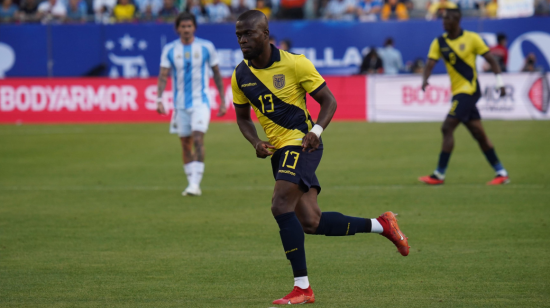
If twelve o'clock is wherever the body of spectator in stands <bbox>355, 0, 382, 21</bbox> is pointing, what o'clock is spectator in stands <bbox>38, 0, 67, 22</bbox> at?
spectator in stands <bbox>38, 0, 67, 22</bbox> is roughly at 3 o'clock from spectator in stands <bbox>355, 0, 382, 21</bbox>.

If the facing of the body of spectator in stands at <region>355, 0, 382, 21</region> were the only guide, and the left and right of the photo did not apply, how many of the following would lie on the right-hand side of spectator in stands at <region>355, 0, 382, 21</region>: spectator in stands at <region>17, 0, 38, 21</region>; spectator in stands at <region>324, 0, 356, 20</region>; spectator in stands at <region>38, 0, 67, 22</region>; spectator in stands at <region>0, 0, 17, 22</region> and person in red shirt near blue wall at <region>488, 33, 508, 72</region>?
4

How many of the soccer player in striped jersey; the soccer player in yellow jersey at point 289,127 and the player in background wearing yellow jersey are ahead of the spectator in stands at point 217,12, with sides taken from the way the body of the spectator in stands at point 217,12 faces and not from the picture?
3

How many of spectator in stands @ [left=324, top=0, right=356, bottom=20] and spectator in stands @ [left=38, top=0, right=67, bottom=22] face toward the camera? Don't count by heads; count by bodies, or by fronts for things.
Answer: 2

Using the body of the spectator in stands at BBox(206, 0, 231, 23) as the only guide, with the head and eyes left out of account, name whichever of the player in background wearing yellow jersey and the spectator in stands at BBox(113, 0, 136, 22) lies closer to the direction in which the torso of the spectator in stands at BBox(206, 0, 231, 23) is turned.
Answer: the player in background wearing yellow jersey

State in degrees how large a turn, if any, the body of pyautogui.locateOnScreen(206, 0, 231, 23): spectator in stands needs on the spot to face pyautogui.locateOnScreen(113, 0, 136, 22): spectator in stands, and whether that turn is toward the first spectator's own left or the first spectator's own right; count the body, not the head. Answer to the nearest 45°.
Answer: approximately 90° to the first spectator's own right

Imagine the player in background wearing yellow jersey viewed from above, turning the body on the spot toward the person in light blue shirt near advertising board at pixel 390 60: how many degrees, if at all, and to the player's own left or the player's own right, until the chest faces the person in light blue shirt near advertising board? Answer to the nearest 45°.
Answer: approximately 135° to the player's own right

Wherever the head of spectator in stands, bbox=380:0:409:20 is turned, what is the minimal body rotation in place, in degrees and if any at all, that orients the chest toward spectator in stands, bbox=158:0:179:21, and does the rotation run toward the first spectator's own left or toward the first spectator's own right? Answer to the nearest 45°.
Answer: approximately 90° to the first spectator's own right

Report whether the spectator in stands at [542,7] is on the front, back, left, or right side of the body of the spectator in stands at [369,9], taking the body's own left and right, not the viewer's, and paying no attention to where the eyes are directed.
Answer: left

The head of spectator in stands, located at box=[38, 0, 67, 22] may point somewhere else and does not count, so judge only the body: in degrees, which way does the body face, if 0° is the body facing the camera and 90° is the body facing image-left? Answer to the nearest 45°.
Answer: approximately 0°

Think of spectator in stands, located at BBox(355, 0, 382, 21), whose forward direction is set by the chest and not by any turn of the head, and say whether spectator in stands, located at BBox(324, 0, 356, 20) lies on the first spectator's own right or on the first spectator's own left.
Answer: on the first spectator's own right

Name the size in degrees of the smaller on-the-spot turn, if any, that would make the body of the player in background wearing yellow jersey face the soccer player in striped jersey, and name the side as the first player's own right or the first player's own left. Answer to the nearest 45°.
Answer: approximately 45° to the first player's own right
